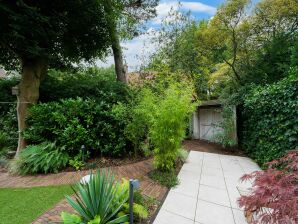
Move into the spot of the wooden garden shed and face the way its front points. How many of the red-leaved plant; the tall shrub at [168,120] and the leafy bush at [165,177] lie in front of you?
3

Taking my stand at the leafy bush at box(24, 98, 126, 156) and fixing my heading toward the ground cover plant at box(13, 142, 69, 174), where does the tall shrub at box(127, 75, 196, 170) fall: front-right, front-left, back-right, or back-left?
back-left

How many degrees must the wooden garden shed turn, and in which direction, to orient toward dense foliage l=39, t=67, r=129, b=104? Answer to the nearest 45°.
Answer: approximately 45° to its right

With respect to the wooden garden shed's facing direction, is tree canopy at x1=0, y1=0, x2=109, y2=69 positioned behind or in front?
in front

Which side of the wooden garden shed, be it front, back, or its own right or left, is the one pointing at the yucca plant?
front

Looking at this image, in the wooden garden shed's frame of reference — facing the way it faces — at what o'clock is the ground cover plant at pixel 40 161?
The ground cover plant is roughly at 1 o'clock from the wooden garden shed.

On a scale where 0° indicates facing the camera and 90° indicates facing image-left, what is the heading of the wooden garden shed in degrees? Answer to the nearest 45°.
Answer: approximately 0°

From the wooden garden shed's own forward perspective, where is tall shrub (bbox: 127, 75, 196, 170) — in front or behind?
in front
